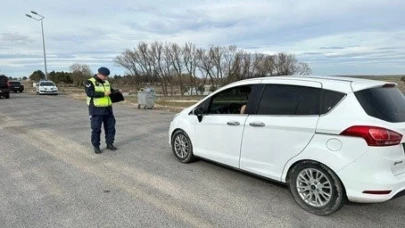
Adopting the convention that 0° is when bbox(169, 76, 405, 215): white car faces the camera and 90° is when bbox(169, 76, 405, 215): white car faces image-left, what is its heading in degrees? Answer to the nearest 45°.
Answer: approximately 135°

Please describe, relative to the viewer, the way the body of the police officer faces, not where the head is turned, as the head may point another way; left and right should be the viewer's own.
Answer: facing the viewer and to the right of the viewer

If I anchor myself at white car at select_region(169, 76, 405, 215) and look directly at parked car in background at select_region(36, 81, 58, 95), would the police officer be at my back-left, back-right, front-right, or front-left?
front-left

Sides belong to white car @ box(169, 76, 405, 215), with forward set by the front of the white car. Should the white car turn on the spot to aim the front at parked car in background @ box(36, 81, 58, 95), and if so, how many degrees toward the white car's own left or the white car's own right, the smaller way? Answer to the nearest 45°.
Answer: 0° — it already faces it

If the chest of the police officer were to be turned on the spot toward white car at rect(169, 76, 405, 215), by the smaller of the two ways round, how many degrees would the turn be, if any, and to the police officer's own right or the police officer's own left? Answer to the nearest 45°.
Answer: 0° — they already face it

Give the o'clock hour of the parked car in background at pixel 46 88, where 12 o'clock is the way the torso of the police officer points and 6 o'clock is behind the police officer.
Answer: The parked car in background is roughly at 7 o'clock from the police officer.

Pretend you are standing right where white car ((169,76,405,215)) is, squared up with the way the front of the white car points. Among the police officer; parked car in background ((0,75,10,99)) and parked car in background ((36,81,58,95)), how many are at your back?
0

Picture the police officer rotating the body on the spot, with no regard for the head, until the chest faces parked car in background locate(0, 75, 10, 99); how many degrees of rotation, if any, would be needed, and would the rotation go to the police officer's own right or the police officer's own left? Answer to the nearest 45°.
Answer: approximately 135° to the police officer's own left

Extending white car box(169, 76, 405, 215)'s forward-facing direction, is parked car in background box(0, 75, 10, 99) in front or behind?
in front

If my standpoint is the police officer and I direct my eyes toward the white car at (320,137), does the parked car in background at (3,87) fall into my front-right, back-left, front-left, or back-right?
back-left

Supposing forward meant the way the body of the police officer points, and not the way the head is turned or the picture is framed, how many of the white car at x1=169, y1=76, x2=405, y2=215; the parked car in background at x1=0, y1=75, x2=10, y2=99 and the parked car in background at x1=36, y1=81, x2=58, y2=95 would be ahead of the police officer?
1
